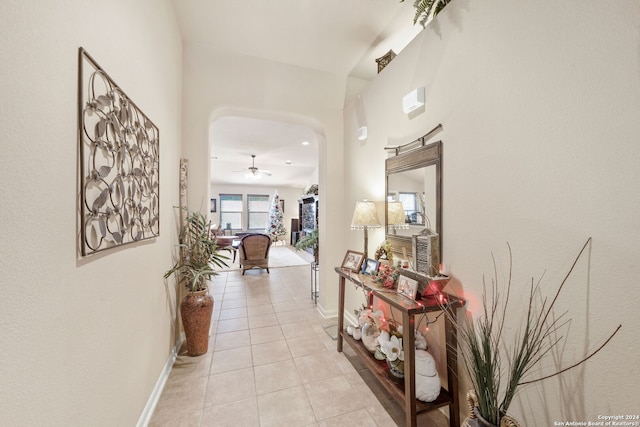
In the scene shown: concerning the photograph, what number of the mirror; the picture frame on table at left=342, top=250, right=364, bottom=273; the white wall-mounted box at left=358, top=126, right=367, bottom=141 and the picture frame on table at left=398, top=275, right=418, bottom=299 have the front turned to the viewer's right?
0

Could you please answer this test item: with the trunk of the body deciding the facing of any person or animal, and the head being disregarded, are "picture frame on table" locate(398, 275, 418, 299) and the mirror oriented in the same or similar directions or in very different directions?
same or similar directions

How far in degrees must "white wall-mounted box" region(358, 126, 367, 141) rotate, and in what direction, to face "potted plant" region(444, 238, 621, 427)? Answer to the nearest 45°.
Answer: approximately 90° to its left

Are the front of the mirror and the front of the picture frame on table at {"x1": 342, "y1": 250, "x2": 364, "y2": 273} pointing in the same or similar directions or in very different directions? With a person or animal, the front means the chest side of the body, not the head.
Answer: same or similar directions

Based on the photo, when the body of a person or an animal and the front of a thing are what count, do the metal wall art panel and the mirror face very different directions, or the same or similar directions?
very different directions

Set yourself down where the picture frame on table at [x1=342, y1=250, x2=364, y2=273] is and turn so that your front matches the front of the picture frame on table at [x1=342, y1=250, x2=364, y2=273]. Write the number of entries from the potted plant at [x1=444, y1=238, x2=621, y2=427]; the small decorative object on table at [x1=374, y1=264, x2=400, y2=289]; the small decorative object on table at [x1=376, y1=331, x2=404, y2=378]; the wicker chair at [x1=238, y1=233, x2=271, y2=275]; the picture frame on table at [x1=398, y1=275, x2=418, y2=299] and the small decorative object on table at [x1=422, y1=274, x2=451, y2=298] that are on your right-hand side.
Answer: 1

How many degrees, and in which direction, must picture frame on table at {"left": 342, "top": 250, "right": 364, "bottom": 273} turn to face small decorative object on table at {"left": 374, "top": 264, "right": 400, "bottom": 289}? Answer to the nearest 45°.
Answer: approximately 90° to its left

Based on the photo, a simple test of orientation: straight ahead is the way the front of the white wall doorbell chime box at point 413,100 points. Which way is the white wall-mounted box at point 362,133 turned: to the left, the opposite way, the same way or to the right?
the same way

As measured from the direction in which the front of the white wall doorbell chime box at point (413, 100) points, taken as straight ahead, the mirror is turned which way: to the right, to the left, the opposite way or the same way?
the same way

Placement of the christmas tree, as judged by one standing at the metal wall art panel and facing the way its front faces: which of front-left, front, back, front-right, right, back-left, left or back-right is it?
left

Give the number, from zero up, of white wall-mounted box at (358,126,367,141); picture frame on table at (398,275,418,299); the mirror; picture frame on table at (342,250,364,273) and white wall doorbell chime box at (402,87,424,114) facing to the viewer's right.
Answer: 0

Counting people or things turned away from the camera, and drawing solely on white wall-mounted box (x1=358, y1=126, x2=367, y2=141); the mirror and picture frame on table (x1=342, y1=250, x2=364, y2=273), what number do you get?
0

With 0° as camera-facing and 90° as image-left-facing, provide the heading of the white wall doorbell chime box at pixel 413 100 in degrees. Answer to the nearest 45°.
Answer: approximately 45°

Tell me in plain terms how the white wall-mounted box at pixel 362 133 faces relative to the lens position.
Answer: facing the viewer and to the left of the viewer

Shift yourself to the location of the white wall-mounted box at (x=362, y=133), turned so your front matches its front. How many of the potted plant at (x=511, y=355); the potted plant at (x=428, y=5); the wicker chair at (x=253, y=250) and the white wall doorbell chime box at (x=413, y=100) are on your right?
1

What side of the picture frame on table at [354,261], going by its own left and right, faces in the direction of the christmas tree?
right

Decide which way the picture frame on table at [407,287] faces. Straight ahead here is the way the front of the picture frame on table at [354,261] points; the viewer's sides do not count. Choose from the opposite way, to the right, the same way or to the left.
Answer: the same way
